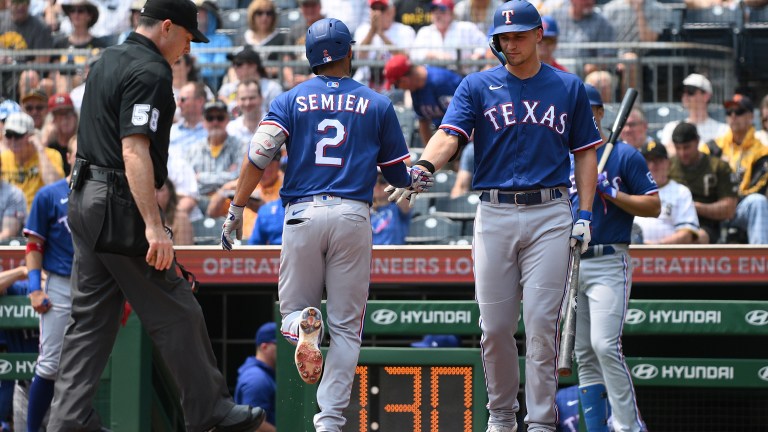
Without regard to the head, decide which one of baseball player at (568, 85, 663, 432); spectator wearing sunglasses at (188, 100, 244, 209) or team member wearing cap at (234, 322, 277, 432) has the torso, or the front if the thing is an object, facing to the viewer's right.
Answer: the team member wearing cap

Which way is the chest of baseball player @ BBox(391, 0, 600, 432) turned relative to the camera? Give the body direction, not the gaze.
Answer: toward the camera

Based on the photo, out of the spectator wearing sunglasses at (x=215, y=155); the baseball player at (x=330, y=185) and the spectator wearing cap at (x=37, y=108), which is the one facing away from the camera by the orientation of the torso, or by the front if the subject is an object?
the baseball player

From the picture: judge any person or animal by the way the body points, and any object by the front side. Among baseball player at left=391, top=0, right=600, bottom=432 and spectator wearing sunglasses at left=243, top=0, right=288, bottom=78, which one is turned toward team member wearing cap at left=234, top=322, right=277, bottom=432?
the spectator wearing sunglasses

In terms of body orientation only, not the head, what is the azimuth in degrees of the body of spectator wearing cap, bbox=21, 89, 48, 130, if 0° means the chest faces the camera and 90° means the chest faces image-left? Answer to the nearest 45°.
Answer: approximately 0°

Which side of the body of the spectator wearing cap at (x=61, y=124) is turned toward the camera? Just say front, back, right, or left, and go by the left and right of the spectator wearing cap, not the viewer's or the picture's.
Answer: front

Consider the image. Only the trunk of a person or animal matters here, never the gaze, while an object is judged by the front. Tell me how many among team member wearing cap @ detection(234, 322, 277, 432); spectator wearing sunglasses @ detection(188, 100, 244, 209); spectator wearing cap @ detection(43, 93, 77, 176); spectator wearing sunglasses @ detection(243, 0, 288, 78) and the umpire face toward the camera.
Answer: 3

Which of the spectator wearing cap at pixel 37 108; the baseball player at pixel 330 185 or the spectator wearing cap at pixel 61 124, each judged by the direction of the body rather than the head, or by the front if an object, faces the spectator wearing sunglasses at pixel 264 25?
the baseball player

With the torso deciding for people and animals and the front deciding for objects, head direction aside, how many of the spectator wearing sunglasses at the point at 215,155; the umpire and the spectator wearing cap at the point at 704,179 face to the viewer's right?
1

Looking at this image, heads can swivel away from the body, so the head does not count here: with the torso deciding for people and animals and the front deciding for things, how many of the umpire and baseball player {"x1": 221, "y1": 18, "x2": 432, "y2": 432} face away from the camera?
1

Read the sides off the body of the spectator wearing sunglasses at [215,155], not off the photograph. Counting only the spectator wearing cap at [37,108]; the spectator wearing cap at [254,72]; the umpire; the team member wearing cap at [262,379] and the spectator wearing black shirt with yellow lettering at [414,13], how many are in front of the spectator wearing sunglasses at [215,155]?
2

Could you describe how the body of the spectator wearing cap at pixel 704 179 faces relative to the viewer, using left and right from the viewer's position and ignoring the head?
facing the viewer and to the left of the viewer

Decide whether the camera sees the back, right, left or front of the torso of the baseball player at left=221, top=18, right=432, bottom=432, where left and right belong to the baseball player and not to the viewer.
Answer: back

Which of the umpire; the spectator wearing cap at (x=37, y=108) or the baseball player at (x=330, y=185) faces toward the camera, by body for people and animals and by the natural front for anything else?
the spectator wearing cap
